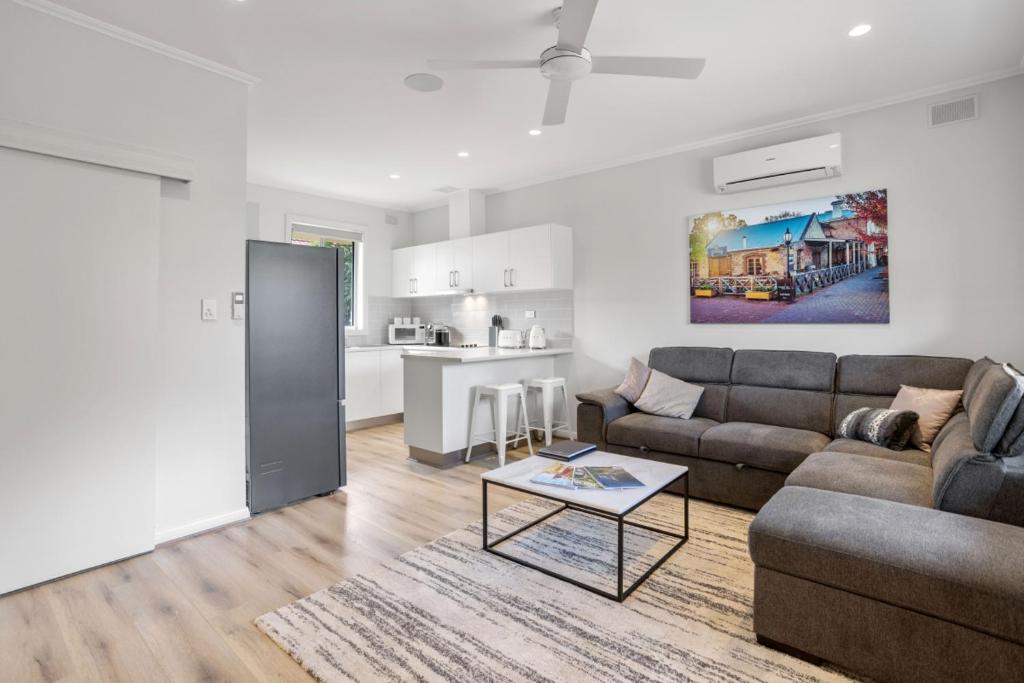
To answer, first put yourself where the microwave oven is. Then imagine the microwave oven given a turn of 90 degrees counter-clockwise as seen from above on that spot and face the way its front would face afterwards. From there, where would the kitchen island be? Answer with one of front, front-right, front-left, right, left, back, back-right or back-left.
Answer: right

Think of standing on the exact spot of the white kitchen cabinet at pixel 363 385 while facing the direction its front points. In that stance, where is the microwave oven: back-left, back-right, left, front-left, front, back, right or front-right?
left

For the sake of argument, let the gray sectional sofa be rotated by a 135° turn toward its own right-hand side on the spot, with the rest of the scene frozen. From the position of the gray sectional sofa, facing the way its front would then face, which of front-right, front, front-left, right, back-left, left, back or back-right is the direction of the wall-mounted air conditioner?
front

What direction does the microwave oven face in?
toward the camera

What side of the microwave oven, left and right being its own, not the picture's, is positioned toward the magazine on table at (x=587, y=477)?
front

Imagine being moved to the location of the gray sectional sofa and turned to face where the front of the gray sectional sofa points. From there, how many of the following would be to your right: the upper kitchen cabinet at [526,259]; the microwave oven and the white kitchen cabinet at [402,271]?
3

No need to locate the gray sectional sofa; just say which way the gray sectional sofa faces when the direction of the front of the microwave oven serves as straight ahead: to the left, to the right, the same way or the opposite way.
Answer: to the right

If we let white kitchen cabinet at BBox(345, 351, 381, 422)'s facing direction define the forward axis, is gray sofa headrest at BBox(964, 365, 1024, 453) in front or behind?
in front

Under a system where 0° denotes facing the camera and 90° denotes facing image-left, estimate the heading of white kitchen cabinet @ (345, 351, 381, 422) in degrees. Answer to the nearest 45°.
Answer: approximately 315°

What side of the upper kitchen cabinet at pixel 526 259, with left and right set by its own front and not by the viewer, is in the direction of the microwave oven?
right

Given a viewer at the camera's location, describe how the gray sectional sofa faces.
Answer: facing the viewer and to the left of the viewer

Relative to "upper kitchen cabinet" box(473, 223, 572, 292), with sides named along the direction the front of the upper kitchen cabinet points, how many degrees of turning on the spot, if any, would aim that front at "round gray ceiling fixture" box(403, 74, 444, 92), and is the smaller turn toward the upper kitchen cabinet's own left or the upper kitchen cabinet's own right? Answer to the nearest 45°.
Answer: approximately 45° to the upper kitchen cabinet's own left

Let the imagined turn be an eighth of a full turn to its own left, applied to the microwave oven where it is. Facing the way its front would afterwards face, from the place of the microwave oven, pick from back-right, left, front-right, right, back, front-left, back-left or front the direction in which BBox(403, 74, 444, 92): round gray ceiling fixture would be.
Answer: front-right

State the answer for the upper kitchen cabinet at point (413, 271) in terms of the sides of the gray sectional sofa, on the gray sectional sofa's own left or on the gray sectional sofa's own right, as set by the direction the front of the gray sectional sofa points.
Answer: on the gray sectional sofa's own right

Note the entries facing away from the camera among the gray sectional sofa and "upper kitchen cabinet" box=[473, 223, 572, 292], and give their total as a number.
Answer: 0
